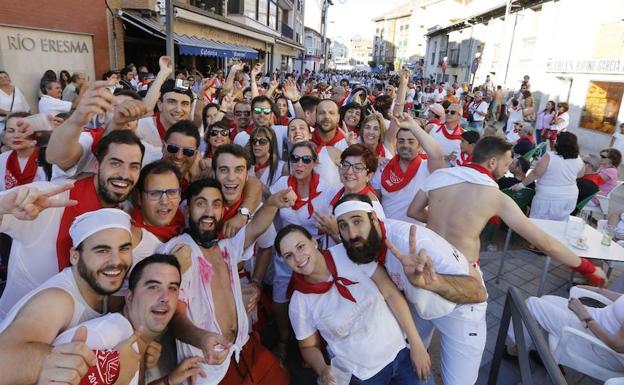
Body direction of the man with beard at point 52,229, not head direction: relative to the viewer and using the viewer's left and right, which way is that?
facing the viewer and to the right of the viewer

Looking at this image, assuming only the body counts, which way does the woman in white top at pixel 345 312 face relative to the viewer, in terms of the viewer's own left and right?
facing the viewer

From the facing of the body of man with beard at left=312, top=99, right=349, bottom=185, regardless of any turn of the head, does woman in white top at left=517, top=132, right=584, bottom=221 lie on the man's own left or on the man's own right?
on the man's own left

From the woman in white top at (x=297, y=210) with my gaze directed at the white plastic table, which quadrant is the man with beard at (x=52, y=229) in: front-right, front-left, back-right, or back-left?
back-right

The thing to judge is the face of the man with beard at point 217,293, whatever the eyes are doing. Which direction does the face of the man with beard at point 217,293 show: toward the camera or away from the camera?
toward the camera

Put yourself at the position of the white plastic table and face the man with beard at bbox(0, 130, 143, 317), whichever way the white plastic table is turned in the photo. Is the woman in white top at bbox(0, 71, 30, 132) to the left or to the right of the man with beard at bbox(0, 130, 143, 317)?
right

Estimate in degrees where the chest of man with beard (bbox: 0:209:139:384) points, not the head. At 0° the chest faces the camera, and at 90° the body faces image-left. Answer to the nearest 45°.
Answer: approximately 315°

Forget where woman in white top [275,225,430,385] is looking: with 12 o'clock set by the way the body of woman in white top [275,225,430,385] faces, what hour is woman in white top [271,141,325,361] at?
woman in white top [271,141,325,361] is roughly at 5 o'clock from woman in white top [275,225,430,385].

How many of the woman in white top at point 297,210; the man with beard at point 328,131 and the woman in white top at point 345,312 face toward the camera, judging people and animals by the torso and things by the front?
3

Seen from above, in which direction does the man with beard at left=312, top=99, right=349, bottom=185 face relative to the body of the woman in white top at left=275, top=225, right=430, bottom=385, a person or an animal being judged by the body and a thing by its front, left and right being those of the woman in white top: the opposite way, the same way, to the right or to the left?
the same way

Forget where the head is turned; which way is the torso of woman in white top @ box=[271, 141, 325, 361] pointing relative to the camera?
toward the camera

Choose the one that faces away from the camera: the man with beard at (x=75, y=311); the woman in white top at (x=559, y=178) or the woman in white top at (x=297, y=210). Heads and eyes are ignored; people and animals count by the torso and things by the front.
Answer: the woman in white top at (x=559, y=178)

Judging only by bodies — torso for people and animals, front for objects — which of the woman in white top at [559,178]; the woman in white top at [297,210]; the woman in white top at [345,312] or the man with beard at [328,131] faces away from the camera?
the woman in white top at [559,178]

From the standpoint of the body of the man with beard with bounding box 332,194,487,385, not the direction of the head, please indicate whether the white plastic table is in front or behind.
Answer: behind

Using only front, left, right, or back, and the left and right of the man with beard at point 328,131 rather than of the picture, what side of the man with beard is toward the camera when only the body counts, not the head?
front

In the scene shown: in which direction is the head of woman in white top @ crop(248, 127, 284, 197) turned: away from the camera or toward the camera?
toward the camera
